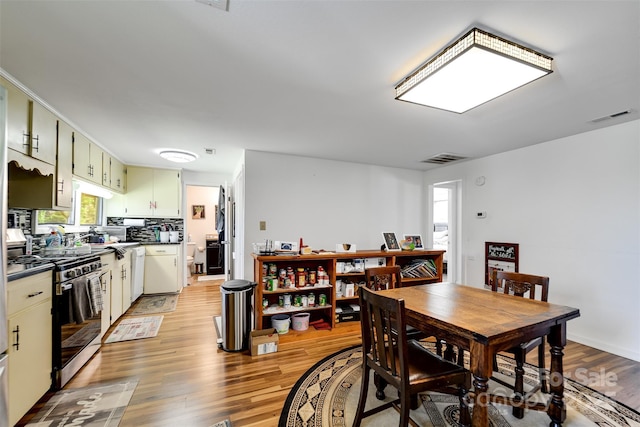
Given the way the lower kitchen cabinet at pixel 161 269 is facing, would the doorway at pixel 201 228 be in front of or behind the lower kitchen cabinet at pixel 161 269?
behind

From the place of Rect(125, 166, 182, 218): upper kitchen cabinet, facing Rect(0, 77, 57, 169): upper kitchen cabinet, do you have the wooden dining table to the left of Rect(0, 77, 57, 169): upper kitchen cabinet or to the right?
left

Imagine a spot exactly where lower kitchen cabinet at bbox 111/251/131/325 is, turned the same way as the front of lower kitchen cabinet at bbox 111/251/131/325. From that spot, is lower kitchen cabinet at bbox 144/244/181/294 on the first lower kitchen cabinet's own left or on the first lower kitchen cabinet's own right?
on the first lower kitchen cabinet's own left

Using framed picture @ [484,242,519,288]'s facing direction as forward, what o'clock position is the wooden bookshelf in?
The wooden bookshelf is roughly at 12 o'clock from the framed picture.

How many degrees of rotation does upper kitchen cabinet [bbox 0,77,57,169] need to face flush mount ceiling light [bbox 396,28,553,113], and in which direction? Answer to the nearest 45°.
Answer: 0° — it already faces it

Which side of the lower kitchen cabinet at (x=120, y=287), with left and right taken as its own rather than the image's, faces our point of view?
right

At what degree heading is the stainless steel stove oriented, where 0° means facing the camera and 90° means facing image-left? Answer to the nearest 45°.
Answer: approximately 315°

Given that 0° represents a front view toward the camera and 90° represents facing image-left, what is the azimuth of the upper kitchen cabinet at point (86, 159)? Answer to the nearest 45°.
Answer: approximately 315°

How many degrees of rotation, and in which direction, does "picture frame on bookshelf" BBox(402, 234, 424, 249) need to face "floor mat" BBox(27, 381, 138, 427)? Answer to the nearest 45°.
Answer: approximately 45° to its right

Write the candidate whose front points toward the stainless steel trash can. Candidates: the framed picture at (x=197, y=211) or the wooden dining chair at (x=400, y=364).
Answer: the framed picture

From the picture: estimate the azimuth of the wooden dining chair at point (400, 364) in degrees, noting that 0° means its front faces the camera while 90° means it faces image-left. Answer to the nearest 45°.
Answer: approximately 225°
